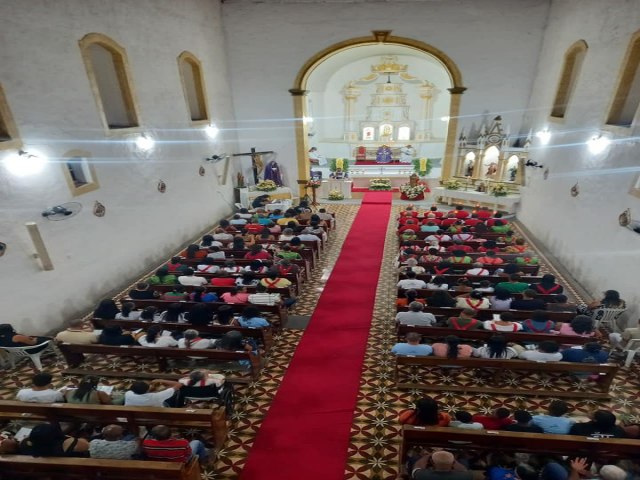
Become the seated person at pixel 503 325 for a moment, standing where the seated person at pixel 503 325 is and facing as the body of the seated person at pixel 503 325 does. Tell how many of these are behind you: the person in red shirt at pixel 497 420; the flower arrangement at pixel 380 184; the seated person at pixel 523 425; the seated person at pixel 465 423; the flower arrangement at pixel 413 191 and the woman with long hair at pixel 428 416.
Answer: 4

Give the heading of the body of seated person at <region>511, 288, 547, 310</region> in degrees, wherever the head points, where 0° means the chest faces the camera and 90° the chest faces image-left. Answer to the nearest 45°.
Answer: approximately 180°

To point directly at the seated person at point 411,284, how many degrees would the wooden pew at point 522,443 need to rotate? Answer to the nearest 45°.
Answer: approximately 45° to its left

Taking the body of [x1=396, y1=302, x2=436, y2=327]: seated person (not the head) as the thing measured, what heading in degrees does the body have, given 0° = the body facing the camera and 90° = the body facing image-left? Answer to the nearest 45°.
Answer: approximately 180°

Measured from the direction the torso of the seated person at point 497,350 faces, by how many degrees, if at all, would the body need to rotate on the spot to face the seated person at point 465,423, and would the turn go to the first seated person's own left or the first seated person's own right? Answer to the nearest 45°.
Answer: approximately 180°

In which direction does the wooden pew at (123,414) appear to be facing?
away from the camera

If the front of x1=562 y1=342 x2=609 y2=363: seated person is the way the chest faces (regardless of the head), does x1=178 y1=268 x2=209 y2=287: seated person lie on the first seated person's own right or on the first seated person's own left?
on the first seated person's own left

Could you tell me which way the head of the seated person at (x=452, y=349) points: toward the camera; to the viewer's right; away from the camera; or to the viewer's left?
away from the camera

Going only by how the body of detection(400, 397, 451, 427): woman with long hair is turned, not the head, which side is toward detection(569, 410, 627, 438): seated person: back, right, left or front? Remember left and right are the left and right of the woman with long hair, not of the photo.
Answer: right

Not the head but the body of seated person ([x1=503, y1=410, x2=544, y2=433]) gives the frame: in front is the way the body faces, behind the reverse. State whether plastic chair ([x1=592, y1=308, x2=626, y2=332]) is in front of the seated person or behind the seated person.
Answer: in front

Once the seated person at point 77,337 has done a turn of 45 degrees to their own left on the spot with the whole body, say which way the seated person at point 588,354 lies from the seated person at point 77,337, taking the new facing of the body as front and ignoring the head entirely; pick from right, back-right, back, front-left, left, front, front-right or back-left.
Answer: back

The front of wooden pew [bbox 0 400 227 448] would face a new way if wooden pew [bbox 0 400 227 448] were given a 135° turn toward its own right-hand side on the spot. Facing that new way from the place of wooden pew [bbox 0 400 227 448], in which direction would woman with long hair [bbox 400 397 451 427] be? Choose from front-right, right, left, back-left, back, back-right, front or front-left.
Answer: front

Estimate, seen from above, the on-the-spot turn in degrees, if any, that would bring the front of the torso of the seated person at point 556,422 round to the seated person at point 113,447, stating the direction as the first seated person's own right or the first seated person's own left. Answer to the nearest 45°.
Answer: approximately 135° to the first seated person's own left

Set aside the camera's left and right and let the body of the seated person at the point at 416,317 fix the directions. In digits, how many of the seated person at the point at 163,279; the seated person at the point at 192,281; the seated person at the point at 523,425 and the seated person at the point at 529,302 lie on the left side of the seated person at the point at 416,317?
2

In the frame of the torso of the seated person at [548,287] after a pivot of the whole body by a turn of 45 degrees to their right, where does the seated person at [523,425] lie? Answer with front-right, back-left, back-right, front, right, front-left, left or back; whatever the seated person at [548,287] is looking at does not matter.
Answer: back-right

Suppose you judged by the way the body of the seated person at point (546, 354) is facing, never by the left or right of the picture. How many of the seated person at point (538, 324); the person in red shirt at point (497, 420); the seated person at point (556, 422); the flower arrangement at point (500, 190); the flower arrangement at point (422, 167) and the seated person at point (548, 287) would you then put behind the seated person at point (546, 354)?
2

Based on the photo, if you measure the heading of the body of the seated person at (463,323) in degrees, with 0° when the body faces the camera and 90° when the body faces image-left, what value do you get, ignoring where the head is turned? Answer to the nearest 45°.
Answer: approximately 180°

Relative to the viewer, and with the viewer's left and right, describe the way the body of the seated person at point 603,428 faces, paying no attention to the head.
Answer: facing away from the viewer

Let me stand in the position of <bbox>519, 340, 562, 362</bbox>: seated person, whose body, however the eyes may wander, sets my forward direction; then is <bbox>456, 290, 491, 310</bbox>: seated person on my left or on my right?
on my left
